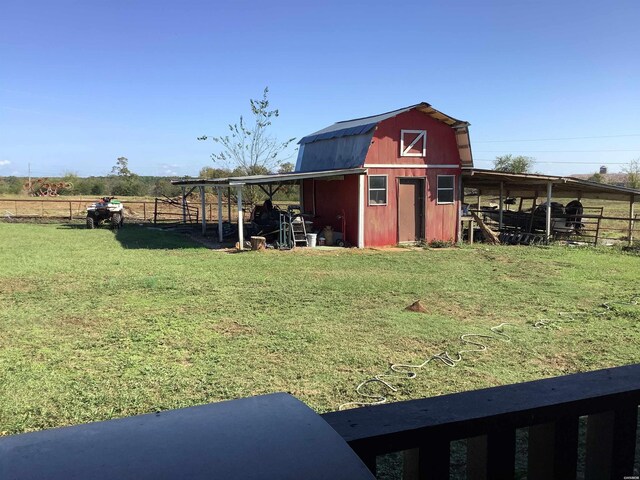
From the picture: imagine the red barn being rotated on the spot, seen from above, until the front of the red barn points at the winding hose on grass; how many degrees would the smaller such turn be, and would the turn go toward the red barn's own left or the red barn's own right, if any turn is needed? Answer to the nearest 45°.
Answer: approximately 45° to the red barn's own right

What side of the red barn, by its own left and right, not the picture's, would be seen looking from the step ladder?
right

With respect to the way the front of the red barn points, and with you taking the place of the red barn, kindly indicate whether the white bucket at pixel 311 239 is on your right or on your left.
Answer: on your right

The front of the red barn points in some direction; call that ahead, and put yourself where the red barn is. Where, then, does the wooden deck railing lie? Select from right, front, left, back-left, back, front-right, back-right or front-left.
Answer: front-right

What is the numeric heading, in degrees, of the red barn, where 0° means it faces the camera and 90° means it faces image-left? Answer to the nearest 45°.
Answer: approximately 315°

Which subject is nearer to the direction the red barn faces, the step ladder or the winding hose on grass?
the winding hose on grass

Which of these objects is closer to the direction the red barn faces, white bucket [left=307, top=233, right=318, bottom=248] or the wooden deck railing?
the wooden deck railing

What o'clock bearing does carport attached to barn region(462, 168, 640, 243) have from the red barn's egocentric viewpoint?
The carport attached to barn is roughly at 10 o'clock from the red barn.
